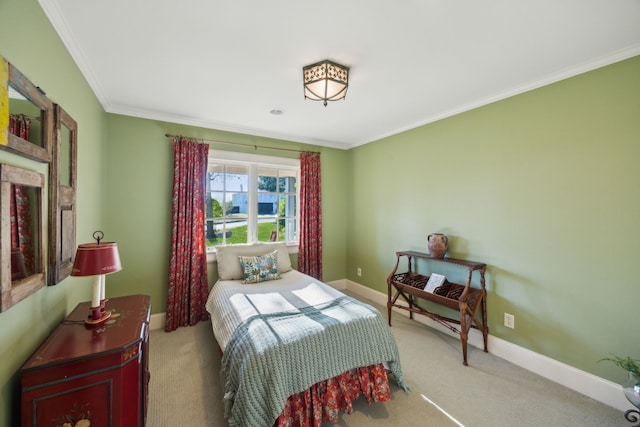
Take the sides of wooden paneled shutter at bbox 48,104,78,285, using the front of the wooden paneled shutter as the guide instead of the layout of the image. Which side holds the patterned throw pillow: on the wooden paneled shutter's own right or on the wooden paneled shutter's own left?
on the wooden paneled shutter's own left

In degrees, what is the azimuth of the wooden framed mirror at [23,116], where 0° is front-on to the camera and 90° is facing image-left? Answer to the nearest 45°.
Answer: approximately 315°

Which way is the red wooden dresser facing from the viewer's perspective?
to the viewer's right

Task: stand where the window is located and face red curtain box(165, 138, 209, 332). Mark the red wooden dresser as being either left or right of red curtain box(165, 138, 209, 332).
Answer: left

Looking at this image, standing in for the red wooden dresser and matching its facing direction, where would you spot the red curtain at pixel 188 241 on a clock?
The red curtain is roughly at 10 o'clock from the red wooden dresser.

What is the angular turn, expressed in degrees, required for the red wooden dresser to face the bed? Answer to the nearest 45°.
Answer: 0° — it already faces it
